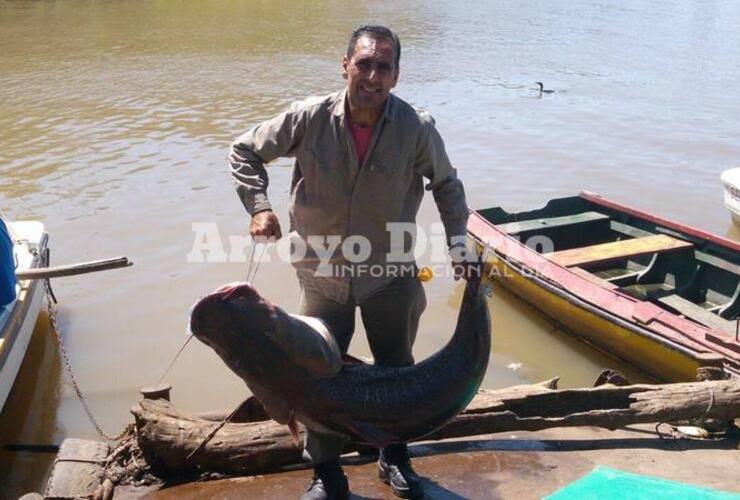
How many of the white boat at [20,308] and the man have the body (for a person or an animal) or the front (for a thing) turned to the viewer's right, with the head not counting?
0

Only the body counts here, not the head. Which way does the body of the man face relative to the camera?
toward the camera

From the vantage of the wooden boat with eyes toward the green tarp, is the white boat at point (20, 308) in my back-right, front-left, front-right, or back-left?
front-right

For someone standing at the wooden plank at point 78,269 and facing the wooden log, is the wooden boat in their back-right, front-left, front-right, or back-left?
front-left

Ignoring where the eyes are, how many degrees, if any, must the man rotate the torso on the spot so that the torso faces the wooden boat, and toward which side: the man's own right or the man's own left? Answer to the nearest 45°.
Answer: approximately 135° to the man's own left

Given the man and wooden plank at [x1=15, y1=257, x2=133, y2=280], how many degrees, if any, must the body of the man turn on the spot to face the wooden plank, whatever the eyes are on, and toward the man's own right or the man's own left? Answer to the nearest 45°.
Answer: approximately 135° to the man's own right
